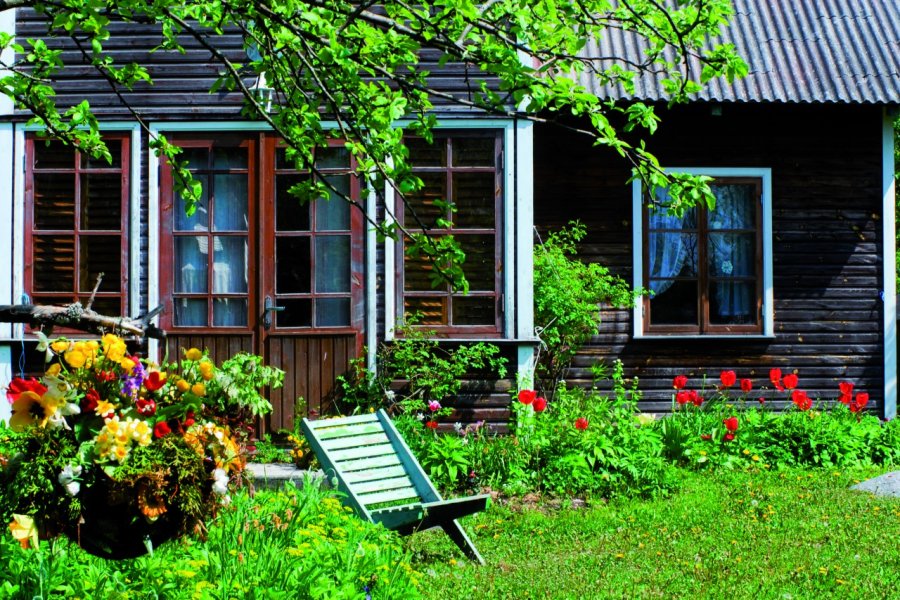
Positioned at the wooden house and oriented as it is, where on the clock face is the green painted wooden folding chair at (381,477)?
The green painted wooden folding chair is roughly at 11 o'clock from the wooden house.

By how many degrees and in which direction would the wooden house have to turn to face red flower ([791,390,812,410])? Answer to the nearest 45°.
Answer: approximately 90° to its left

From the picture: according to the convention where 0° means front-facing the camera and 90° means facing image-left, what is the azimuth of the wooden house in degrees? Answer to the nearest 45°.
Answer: approximately 0°

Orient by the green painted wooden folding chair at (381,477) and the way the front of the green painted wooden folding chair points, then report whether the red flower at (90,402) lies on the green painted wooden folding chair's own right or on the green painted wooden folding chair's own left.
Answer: on the green painted wooden folding chair's own right

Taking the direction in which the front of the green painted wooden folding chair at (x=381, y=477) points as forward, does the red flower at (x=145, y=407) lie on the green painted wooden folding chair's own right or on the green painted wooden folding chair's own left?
on the green painted wooden folding chair's own right

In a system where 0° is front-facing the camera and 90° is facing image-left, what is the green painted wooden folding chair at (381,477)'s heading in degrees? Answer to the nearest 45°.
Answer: approximately 315°

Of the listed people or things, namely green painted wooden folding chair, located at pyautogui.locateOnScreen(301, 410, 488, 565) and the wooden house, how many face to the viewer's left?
0

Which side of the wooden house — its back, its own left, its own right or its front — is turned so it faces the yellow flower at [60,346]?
front

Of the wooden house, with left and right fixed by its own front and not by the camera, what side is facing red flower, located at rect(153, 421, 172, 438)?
front

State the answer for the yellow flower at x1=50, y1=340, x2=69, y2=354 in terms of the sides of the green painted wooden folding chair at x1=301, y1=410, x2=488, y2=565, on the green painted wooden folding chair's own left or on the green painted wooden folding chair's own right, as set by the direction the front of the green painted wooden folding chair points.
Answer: on the green painted wooden folding chair's own right
